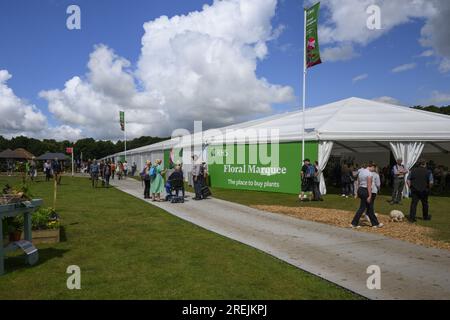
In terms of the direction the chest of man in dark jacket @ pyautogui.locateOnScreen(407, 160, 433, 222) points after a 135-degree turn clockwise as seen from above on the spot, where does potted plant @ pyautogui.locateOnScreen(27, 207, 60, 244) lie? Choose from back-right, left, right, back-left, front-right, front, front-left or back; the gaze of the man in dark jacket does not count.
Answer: right

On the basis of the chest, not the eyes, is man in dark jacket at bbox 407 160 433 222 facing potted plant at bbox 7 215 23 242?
no

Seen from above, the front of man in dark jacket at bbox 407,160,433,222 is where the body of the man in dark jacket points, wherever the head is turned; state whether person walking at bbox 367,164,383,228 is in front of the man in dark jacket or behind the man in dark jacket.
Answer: behind

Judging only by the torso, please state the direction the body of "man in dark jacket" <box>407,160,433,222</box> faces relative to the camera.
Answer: away from the camera

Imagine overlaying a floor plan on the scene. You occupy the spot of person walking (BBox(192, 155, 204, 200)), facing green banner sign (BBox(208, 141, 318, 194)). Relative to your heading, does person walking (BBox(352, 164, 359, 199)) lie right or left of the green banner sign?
right

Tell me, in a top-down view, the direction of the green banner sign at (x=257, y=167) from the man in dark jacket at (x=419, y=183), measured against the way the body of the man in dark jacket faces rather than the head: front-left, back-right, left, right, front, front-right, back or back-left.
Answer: front-left
